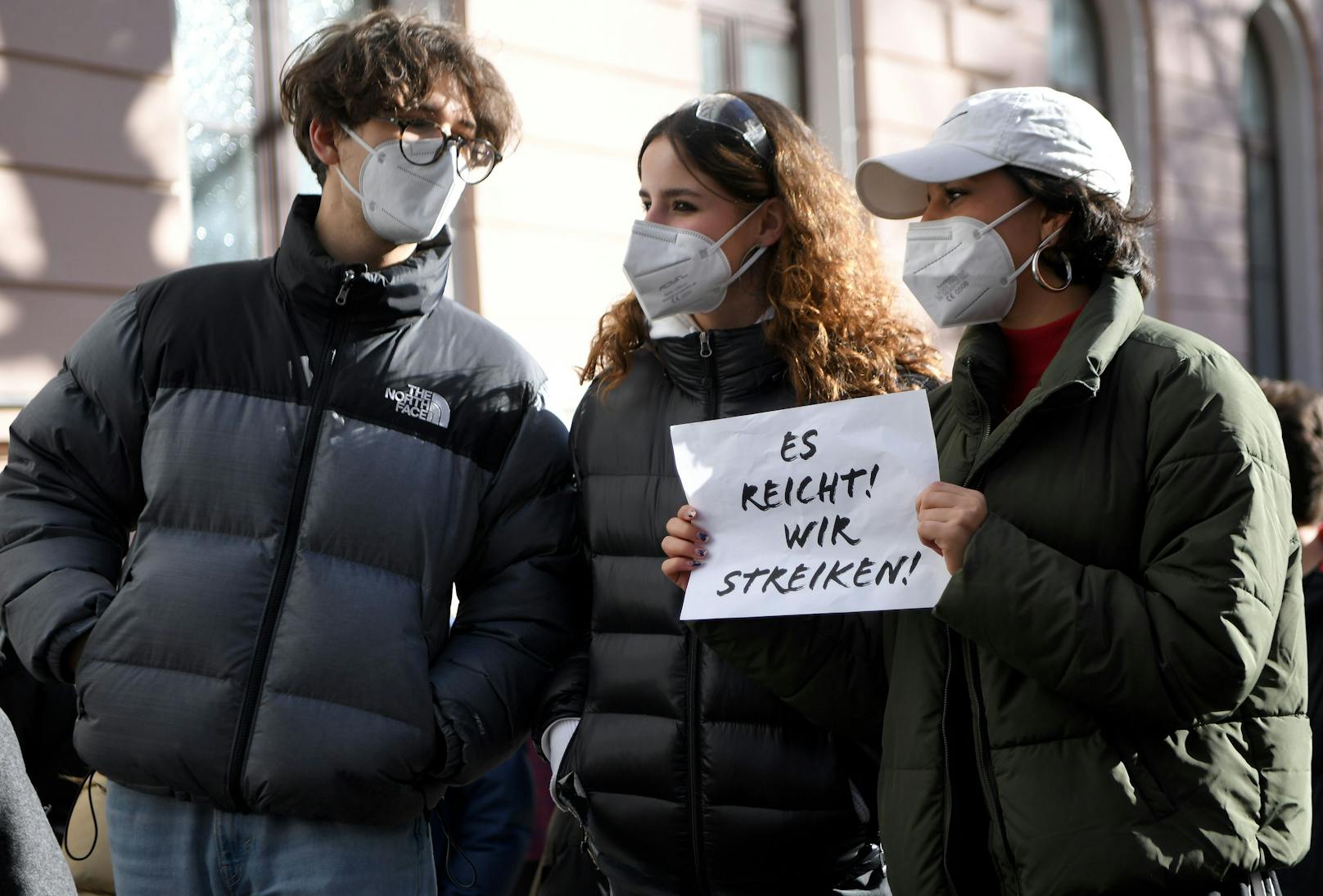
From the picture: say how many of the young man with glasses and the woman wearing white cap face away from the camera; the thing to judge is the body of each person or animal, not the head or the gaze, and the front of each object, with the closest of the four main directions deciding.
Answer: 0

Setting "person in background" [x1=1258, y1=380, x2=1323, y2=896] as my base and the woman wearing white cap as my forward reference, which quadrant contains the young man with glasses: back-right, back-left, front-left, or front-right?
front-right

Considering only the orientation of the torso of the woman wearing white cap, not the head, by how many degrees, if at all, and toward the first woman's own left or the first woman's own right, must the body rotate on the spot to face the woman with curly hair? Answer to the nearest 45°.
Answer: approximately 90° to the first woman's own right

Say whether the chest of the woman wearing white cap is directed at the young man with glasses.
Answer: no

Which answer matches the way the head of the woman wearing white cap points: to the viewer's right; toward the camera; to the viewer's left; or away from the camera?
to the viewer's left

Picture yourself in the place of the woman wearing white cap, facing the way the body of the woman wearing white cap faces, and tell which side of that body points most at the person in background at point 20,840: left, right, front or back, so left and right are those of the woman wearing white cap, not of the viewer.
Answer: front

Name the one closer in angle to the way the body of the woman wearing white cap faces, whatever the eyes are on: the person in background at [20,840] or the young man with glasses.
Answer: the person in background

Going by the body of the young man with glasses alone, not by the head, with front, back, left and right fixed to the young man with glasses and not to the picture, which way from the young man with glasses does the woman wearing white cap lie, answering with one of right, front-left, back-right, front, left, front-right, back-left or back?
front-left

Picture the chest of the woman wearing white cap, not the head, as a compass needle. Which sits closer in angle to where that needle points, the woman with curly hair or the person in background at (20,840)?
the person in background

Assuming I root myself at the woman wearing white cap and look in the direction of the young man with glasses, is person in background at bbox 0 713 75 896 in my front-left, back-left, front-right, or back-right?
front-left

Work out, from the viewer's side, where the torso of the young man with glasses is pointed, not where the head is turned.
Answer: toward the camera

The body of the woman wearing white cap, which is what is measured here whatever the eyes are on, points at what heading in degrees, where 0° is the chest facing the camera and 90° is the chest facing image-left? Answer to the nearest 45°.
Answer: approximately 45°
